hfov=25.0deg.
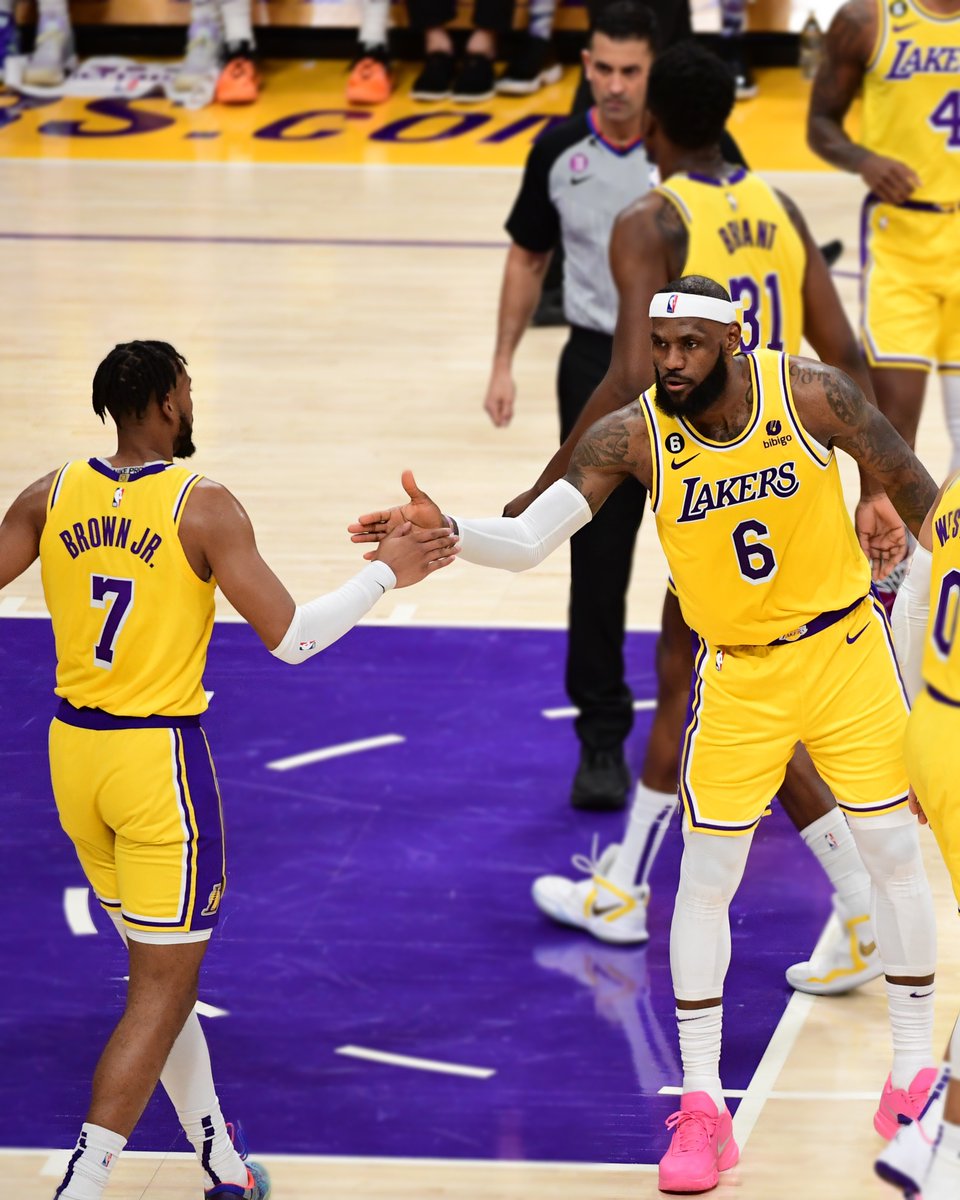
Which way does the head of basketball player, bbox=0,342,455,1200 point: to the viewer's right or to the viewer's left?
to the viewer's right

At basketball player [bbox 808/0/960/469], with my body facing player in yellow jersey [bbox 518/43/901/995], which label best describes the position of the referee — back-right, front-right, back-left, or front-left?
front-right

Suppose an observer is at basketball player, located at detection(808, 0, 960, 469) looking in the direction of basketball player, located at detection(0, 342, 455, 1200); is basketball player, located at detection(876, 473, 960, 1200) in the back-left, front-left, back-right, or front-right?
front-left

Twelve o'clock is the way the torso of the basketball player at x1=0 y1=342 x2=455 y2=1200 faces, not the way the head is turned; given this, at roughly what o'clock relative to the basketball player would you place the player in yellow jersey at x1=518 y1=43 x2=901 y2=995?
The player in yellow jersey is roughly at 12 o'clock from the basketball player.

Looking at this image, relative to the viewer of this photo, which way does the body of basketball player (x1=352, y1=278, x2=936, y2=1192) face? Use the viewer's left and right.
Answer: facing the viewer

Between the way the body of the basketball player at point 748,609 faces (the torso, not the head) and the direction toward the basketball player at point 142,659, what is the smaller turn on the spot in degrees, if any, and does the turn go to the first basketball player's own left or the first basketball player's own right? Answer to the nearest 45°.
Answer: approximately 45° to the first basketball player's own right

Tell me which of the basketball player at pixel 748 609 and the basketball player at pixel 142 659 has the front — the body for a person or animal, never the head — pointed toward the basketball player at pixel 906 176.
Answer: the basketball player at pixel 142 659

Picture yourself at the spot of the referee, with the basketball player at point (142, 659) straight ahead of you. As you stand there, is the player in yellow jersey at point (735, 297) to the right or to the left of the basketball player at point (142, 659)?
left

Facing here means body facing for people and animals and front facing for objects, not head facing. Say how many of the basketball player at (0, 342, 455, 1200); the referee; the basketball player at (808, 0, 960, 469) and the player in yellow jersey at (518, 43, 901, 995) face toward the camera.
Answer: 2

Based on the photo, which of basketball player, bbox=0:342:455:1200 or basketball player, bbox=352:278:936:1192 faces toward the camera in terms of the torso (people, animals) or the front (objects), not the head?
basketball player, bbox=352:278:936:1192

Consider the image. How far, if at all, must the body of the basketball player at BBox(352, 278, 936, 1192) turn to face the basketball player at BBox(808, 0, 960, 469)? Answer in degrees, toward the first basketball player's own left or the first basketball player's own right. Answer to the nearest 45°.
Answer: approximately 180°

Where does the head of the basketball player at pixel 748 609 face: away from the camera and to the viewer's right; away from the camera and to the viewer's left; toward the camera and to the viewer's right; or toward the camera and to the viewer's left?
toward the camera and to the viewer's left

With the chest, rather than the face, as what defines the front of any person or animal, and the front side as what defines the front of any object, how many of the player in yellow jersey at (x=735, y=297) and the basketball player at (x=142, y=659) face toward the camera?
0

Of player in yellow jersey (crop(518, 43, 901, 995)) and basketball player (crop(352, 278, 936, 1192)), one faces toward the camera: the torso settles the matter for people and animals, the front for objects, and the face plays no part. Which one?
the basketball player

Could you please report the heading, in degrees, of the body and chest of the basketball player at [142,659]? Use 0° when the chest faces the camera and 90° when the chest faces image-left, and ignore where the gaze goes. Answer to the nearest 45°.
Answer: approximately 225°

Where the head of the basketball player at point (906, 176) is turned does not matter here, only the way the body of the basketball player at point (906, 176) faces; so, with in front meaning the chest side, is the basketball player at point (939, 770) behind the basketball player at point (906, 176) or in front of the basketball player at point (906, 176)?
in front

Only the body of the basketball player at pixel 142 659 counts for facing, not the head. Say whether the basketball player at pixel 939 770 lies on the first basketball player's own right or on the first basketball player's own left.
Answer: on the first basketball player's own right

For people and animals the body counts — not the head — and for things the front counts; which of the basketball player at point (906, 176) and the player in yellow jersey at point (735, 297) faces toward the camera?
the basketball player

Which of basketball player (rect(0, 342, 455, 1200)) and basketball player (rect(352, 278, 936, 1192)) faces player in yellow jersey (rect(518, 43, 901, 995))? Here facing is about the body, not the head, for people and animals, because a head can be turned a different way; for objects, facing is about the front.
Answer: basketball player (rect(0, 342, 455, 1200))

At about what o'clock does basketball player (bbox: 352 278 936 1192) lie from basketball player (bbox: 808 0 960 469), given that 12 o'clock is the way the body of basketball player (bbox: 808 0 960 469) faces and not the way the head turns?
basketball player (bbox: 352 278 936 1192) is roughly at 12 o'clock from basketball player (bbox: 808 0 960 469).

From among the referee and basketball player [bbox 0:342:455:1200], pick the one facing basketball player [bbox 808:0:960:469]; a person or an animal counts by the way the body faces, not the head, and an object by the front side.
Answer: basketball player [bbox 0:342:455:1200]

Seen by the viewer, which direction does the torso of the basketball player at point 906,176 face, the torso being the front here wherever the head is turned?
toward the camera
